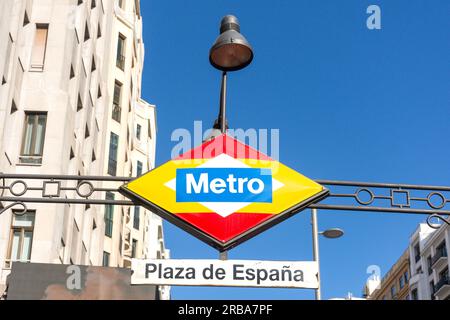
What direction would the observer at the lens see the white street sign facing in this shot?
facing the viewer

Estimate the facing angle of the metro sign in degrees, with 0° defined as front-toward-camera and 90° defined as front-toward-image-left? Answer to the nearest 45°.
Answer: approximately 0°

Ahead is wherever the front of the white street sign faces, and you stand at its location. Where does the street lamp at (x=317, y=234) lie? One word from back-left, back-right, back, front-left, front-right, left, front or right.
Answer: back

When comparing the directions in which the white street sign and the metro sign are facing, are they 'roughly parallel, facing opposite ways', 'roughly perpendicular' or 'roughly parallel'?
roughly parallel

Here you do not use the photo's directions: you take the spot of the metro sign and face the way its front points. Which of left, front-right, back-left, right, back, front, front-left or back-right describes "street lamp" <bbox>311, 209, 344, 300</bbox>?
back

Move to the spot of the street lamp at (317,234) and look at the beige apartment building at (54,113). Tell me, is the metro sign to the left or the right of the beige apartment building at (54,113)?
left

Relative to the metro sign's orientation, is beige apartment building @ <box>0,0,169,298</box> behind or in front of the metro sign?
behind
